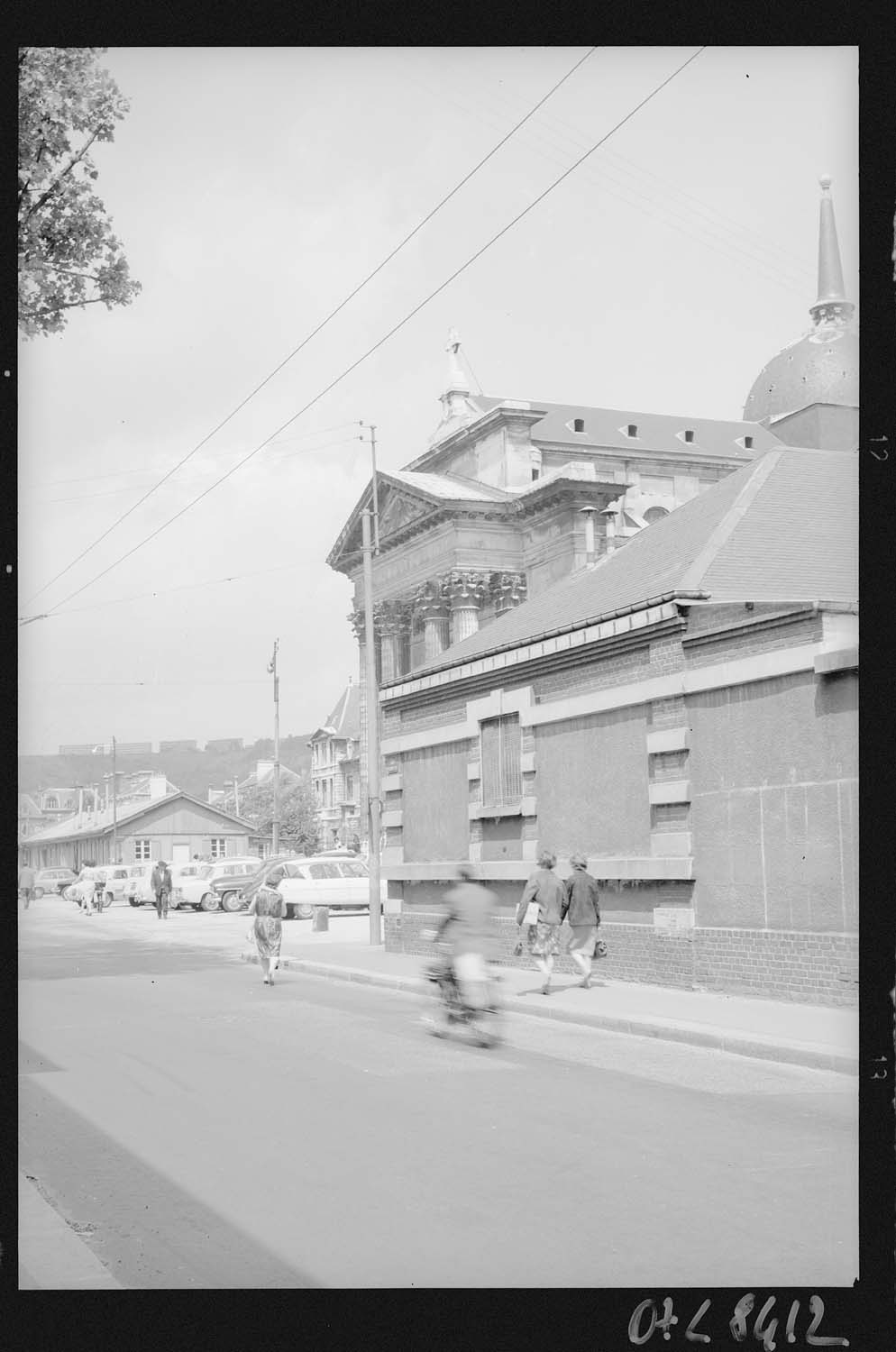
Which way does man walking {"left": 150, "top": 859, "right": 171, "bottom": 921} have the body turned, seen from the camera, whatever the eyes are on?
toward the camera

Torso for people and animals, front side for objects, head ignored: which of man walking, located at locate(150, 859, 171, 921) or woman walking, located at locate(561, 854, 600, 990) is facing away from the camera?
the woman walking

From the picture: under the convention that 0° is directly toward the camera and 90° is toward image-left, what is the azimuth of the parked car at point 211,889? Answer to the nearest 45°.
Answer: approximately 45°

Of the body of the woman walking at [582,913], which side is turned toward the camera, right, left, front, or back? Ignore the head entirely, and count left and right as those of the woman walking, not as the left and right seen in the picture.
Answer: back

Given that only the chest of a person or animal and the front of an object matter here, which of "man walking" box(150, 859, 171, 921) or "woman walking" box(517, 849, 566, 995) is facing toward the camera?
the man walking

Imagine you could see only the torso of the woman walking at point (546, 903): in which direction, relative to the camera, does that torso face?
away from the camera

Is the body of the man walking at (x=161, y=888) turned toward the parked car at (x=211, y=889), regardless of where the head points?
no

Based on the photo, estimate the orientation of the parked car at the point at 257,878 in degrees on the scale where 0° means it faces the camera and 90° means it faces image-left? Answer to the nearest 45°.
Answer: approximately 45°

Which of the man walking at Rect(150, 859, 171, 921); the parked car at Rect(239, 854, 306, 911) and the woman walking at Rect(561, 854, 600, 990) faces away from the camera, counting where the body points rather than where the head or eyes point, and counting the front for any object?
the woman walking

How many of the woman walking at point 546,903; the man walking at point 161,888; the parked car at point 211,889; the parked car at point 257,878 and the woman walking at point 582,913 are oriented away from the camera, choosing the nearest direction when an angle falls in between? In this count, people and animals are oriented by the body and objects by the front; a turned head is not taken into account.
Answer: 2

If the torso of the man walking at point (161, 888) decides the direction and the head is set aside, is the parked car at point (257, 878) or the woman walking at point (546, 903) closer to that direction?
the woman walking
